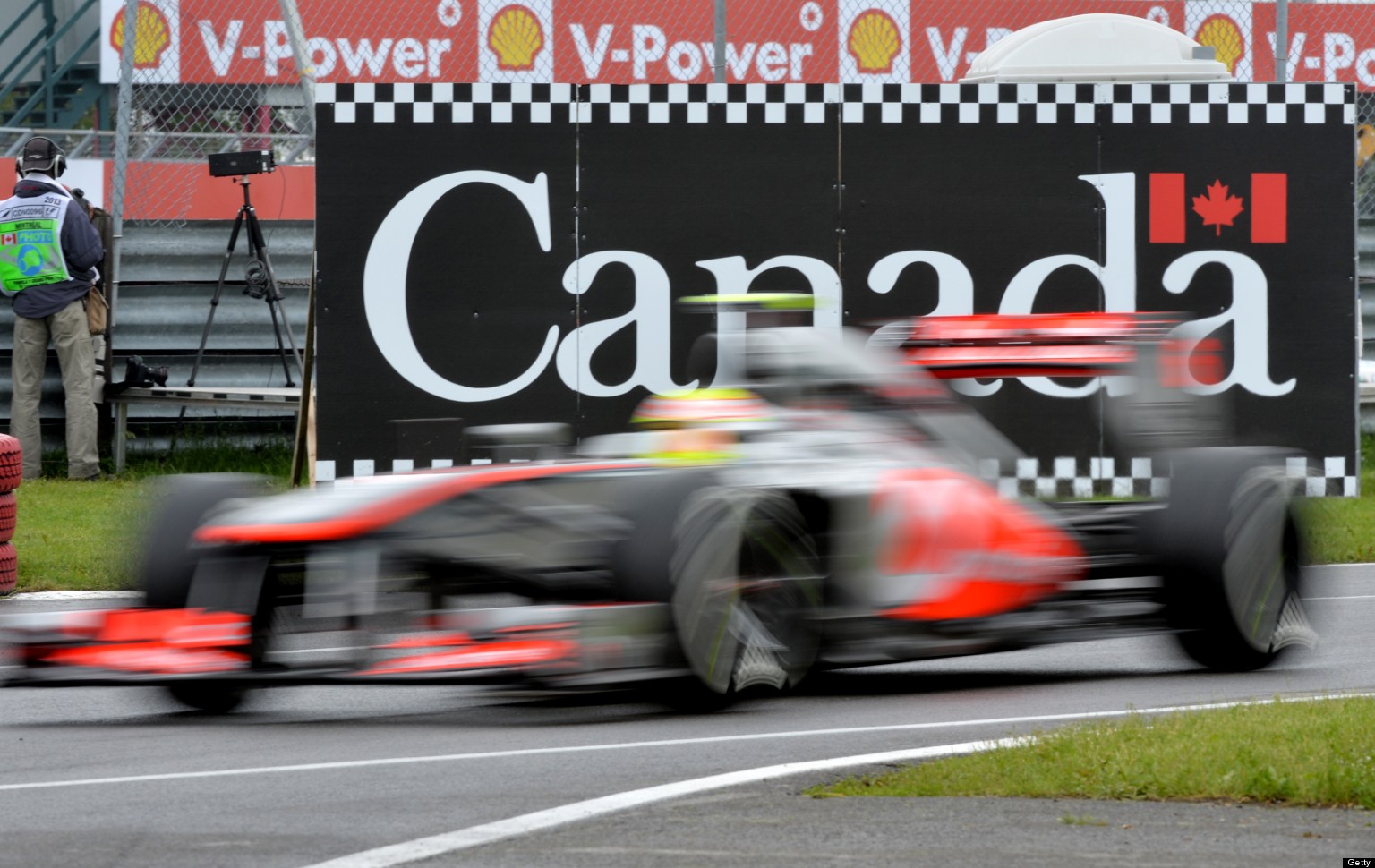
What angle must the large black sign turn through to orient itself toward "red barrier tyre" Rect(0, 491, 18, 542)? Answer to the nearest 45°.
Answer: approximately 45° to its right

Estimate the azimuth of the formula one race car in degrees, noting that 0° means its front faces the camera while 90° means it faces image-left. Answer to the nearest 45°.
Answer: approximately 45°

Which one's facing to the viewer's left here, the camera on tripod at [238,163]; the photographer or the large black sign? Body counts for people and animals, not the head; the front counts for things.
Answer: the camera on tripod

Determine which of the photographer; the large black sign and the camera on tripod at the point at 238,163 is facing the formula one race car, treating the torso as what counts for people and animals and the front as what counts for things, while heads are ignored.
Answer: the large black sign

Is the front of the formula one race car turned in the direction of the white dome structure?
no

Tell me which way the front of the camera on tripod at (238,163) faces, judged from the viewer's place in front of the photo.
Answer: facing to the left of the viewer

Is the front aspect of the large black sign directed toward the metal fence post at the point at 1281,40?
no

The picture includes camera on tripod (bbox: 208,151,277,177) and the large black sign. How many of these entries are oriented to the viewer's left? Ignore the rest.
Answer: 1

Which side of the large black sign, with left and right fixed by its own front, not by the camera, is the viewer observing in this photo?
front

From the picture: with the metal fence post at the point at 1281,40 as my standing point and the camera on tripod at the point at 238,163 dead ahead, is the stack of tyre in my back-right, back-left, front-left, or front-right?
front-left

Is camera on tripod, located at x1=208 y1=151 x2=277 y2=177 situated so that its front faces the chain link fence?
no
